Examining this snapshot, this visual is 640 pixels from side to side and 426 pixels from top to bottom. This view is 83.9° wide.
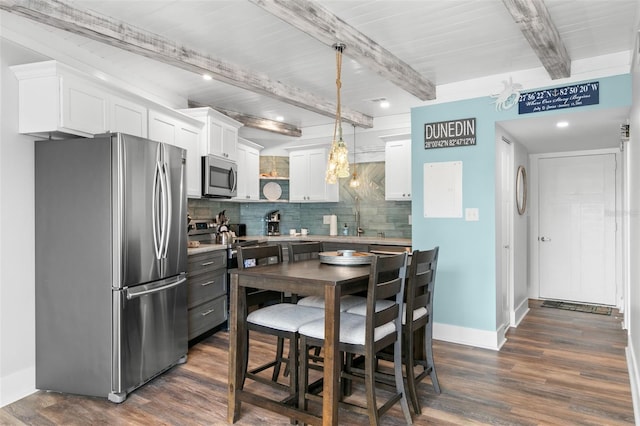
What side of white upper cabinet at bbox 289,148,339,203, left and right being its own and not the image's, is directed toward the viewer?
front

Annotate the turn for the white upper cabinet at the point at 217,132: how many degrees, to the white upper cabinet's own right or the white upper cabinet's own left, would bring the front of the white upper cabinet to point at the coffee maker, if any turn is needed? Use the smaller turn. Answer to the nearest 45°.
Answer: approximately 90° to the white upper cabinet's own left

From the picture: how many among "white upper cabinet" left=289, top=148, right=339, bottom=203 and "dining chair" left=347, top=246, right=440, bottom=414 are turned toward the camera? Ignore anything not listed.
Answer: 1

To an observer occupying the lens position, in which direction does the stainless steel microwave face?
facing the viewer and to the right of the viewer

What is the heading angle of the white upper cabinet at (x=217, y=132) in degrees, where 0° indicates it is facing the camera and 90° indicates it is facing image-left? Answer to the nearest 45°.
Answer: approximately 315°

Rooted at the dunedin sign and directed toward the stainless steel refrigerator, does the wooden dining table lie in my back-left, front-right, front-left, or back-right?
front-left

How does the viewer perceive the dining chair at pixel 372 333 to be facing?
facing away from the viewer and to the left of the viewer

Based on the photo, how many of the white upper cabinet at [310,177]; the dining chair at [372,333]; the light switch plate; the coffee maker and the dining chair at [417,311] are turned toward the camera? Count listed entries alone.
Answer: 3

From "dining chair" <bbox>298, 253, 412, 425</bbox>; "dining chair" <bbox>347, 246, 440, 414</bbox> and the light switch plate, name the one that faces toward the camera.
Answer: the light switch plate

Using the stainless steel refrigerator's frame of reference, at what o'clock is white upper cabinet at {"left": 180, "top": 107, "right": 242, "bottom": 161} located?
The white upper cabinet is roughly at 9 o'clock from the stainless steel refrigerator.

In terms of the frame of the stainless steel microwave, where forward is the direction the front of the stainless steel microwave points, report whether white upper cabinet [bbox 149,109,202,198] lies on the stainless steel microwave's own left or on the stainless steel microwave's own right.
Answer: on the stainless steel microwave's own right

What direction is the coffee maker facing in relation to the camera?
toward the camera
